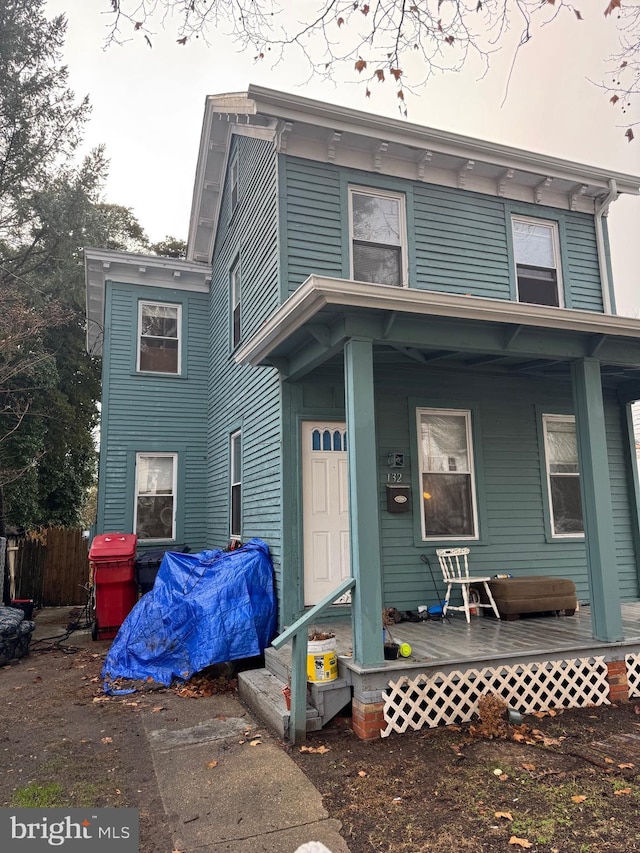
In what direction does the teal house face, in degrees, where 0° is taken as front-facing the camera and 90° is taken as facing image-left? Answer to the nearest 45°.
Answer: approximately 315°
